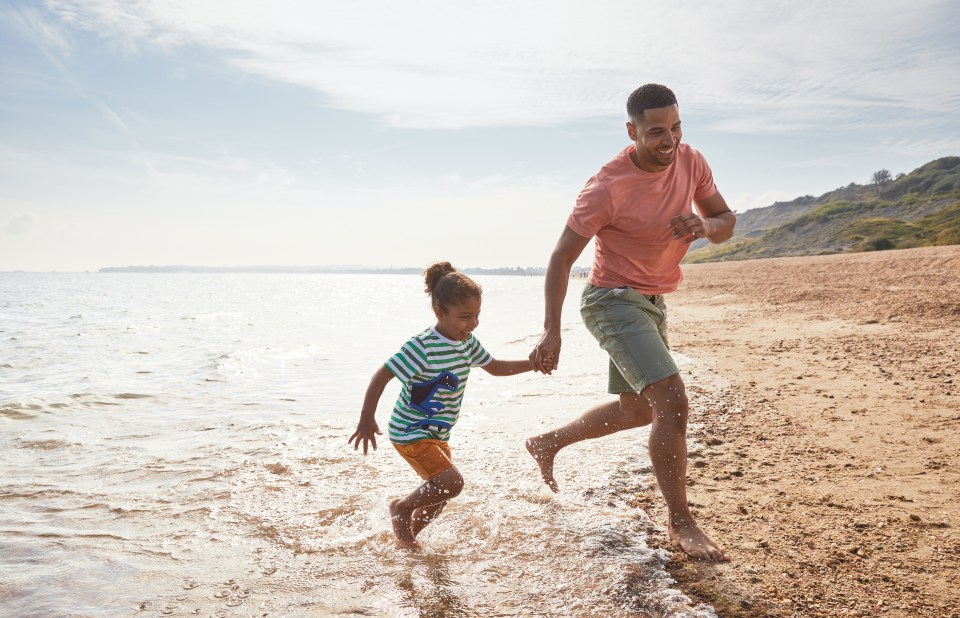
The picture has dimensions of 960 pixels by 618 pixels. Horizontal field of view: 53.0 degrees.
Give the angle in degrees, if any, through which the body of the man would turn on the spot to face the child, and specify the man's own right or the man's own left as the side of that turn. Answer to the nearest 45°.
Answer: approximately 135° to the man's own right

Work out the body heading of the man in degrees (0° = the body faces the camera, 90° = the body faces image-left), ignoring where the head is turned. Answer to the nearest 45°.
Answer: approximately 315°

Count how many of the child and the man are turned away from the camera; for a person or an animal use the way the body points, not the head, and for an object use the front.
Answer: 0

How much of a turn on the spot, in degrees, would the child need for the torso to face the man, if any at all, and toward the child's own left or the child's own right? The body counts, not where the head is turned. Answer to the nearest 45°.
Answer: approximately 45° to the child's own left

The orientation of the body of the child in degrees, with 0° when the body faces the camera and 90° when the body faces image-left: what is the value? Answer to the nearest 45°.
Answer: approximately 315°
